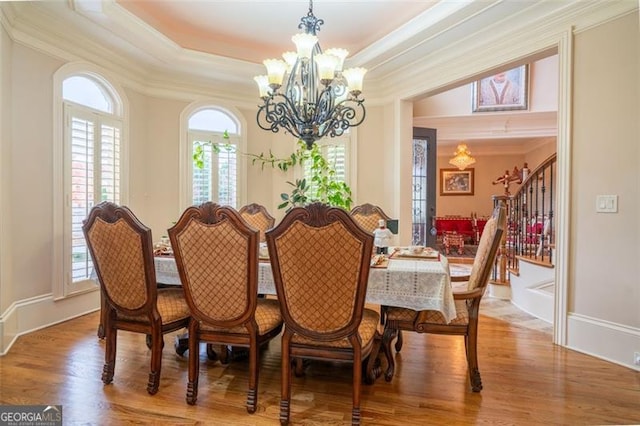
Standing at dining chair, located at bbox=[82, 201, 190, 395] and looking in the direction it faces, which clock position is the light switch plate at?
The light switch plate is roughly at 2 o'clock from the dining chair.

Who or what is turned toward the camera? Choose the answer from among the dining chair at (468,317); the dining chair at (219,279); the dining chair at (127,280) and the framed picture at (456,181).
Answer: the framed picture

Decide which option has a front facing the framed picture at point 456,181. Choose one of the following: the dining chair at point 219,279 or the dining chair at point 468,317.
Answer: the dining chair at point 219,279

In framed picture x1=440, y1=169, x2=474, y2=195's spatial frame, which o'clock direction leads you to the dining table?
The dining table is roughly at 12 o'clock from the framed picture.

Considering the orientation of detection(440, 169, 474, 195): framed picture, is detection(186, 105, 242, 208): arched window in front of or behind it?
in front

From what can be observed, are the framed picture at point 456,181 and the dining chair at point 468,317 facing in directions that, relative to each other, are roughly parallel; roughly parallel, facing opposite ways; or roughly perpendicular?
roughly perpendicular

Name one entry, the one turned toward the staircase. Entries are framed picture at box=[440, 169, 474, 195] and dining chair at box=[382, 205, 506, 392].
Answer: the framed picture

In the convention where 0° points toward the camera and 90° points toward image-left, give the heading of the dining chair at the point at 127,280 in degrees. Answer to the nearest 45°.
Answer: approximately 225°

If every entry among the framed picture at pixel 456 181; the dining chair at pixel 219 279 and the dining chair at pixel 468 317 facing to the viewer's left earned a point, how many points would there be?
1

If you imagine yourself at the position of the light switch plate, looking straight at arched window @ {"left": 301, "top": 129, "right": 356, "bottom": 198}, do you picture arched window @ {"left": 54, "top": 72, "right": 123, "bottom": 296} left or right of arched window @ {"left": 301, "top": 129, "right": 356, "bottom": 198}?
left

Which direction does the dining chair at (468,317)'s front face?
to the viewer's left

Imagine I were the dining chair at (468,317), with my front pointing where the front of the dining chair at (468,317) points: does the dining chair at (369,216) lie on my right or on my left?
on my right

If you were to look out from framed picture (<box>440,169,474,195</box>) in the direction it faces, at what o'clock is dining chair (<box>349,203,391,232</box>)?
The dining chair is roughly at 12 o'clock from the framed picture.

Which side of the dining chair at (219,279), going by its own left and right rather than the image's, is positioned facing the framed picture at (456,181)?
front

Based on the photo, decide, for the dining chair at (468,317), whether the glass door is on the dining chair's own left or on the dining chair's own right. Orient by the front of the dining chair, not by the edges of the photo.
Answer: on the dining chair's own right

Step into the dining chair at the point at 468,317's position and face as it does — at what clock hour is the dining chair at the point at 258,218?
the dining chair at the point at 258,218 is roughly at 1 o'clock from the dining chair at the point at 468,317.

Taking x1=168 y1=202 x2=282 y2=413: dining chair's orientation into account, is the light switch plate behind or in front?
in front

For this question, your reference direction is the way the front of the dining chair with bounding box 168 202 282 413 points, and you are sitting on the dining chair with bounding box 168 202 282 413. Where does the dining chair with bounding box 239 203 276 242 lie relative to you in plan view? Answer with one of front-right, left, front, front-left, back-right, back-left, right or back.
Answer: front-left

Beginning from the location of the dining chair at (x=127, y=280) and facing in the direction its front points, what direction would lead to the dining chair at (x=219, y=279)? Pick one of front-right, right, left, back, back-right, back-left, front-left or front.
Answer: right
